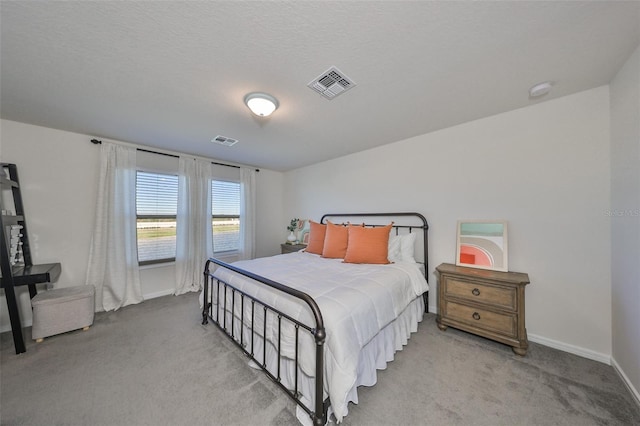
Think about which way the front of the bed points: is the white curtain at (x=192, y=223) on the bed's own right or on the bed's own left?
on the bed's own right

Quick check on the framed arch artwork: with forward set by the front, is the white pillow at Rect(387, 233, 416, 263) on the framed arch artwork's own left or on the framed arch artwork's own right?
on the framed arch artwork's own right

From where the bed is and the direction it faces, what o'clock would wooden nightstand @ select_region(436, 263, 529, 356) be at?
The wooden nightstand is roughly at 7 o'clock from the bed.

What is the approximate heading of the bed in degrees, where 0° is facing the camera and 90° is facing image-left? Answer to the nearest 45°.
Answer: approximately 45°

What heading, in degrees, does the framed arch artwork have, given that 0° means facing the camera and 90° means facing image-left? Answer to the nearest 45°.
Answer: approximately 0°

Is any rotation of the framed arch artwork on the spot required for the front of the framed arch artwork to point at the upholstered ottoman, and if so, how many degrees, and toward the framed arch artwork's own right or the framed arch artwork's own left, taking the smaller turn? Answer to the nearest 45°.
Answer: approximately 45° to the framed arch artwork's own right

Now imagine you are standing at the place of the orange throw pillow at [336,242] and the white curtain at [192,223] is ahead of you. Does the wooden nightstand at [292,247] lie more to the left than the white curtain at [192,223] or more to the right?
right

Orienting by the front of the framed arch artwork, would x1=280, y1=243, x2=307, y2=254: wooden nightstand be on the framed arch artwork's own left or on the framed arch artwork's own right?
on the framed arch artwork's own right

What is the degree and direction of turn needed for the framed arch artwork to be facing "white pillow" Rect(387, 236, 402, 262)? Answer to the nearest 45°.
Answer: approximately 90° to its right

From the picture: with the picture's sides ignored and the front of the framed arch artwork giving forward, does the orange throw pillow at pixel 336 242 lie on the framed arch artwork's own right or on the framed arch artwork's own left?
on the framed arch artwork's own right

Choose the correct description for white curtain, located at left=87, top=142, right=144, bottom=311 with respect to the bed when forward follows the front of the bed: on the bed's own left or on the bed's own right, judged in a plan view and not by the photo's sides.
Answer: on the bed's own right
